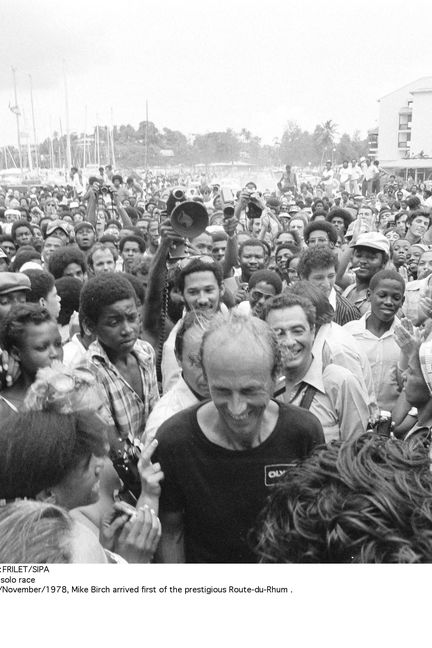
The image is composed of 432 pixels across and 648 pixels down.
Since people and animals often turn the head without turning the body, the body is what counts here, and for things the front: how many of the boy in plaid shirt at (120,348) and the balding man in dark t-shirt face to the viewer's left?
0

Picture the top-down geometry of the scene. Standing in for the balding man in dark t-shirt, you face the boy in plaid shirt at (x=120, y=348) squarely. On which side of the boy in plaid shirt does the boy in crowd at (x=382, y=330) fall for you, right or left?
right

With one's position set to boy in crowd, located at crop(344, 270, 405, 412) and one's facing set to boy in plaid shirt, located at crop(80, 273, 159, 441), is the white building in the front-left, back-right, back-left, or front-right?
back-right

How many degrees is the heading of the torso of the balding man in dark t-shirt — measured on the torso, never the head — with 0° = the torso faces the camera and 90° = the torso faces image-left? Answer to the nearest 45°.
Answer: approximately 0°

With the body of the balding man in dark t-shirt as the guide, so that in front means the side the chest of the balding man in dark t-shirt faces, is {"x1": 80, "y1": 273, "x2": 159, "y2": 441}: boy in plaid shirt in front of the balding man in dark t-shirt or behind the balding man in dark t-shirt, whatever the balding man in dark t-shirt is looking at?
behind

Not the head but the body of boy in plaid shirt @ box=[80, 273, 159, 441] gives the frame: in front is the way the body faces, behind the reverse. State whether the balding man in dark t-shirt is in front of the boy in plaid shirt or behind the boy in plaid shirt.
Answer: in front

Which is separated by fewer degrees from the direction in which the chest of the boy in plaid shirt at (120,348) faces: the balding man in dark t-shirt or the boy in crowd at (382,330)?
the balding man in dark t-shirt

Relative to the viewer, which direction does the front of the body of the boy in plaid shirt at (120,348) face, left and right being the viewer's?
facing the viewer and to the right of the viewer

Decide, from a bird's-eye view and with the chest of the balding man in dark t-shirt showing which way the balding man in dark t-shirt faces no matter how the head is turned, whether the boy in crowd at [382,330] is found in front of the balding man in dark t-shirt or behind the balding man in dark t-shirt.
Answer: behind

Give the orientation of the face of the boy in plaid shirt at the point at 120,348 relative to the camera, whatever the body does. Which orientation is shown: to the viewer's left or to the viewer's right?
to the viewer's right

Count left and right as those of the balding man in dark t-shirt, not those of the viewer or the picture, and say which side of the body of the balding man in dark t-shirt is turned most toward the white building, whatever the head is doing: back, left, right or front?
back

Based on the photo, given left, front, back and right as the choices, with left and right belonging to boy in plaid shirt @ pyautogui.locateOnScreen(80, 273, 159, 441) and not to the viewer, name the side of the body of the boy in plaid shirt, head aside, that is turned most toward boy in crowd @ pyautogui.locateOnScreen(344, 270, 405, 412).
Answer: left
